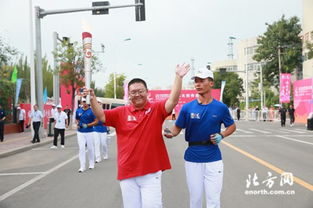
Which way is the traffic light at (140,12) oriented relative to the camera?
away from the camera

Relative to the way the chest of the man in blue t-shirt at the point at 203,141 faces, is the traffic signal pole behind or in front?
behind

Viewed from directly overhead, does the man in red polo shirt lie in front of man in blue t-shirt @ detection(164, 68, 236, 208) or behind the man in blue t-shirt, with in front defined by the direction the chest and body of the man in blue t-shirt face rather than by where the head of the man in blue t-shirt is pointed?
in front

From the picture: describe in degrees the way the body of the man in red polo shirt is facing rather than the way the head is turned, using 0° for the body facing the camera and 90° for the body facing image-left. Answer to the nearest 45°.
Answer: approximately 0°

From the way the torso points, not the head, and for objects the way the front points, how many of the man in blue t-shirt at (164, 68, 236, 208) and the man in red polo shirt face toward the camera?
2

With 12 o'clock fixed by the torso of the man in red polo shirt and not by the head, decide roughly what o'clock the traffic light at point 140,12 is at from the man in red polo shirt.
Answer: The traffic light is roughly at 6 o'clock from the man in red polo shirt.

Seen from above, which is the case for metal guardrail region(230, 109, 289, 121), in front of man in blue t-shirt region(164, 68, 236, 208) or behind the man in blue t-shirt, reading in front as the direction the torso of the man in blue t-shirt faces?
behind

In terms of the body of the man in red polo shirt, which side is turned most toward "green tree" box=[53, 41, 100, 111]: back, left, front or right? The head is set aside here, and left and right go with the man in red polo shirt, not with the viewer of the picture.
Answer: back

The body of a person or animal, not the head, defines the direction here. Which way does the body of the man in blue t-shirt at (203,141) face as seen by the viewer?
toward the camera

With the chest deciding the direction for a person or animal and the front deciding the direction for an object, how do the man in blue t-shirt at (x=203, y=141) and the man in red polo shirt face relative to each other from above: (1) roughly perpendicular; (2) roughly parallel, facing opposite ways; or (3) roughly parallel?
roughly parallel

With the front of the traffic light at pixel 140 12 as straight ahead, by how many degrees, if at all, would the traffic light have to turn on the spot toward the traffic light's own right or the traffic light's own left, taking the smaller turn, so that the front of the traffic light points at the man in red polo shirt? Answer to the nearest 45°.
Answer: approximately 180°

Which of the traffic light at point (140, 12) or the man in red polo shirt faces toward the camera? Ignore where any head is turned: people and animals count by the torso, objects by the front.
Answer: the man in red polo shirt

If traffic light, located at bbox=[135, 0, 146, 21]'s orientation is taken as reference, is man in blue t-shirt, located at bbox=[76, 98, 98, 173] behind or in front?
behind
